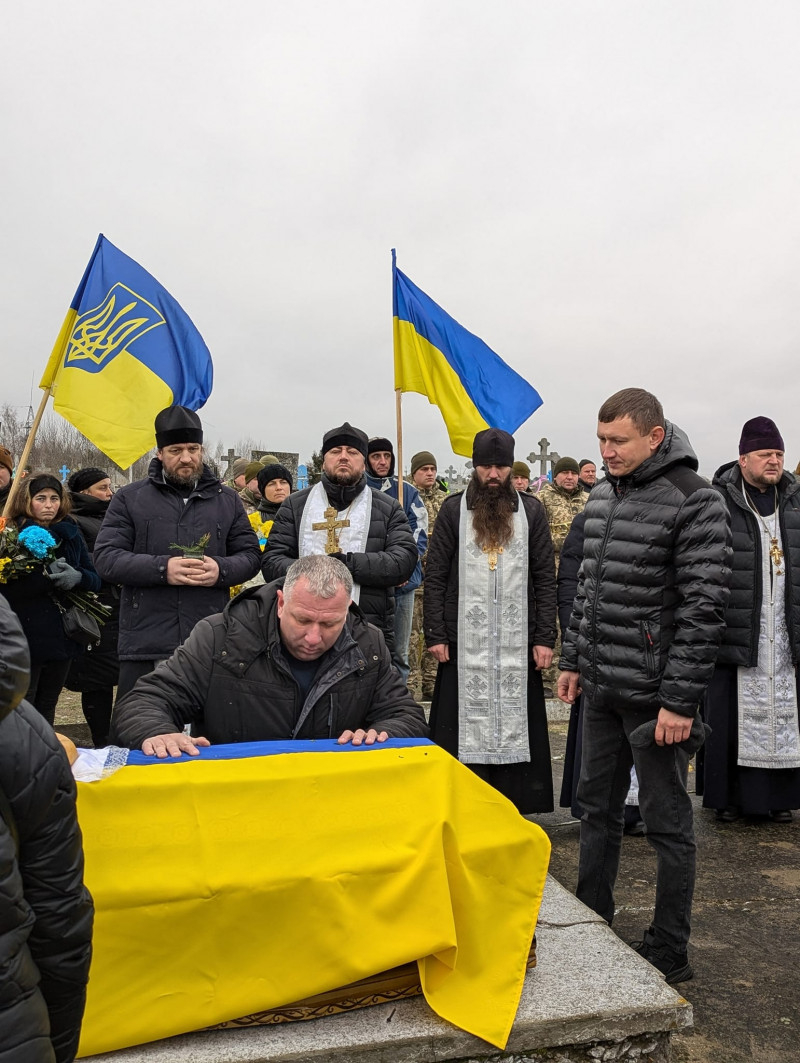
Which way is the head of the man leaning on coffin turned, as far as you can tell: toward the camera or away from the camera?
toward the camera

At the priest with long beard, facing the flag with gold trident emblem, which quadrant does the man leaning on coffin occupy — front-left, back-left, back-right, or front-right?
front-left

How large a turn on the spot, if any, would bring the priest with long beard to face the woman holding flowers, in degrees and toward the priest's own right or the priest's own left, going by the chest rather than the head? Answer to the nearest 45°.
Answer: approximately 90° to the priest's own right

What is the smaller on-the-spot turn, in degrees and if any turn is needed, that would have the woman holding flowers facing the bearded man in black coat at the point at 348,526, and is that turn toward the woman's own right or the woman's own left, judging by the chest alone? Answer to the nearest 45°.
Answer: approximately 45° to the woman's own left

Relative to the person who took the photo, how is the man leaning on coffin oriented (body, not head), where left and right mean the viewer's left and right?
facing the viewer

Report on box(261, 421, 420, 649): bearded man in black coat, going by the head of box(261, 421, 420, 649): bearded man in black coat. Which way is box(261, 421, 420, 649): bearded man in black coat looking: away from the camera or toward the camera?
toward the camera

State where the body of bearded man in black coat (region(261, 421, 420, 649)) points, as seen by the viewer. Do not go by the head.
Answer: toward the camera

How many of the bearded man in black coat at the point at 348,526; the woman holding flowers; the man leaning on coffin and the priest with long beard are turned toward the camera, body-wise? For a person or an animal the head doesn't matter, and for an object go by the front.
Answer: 4

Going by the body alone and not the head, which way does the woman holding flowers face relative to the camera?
toward the camera

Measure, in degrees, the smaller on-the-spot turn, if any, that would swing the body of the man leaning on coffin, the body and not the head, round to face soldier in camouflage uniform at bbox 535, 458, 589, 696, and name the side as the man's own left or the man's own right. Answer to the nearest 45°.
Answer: approximately 135° to the man's own left

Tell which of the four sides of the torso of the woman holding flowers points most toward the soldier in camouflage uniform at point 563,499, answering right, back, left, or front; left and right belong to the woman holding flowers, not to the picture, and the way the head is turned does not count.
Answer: left

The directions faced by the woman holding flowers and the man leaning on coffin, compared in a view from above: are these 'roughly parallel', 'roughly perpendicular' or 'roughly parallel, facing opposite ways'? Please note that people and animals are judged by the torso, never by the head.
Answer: roughly parallel

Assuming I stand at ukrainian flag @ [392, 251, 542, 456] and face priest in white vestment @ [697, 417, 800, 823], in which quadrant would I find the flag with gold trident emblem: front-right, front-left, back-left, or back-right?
back-right

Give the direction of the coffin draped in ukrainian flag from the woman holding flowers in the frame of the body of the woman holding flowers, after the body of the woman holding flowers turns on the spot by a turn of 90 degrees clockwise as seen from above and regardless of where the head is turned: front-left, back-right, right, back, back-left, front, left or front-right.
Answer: left
